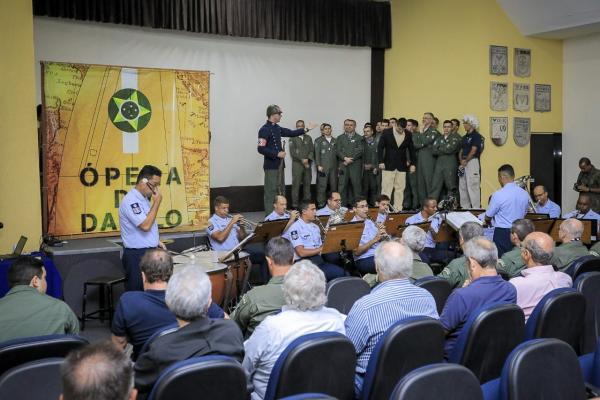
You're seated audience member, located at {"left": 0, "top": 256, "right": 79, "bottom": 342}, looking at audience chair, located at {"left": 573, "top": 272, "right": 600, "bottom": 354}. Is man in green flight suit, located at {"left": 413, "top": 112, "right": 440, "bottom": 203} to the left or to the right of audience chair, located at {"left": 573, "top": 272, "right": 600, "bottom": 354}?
left

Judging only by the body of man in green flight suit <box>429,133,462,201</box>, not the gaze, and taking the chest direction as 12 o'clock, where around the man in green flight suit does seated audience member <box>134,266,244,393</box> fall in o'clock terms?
The seated audience member is roughly at 12 o'clock from the man in green flight suit.

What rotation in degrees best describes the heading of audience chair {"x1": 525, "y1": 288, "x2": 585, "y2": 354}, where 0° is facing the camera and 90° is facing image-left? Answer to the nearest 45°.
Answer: approximately 135°

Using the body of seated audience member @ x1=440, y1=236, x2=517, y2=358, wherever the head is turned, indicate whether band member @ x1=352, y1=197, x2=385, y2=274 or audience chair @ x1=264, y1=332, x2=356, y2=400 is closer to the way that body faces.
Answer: the band member

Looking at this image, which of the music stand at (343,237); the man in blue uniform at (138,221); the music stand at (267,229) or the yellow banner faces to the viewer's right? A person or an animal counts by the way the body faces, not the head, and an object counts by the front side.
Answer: the man in blue uniform

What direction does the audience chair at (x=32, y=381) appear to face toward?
away from the camera

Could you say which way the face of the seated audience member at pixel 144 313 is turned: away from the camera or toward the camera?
away from the camera

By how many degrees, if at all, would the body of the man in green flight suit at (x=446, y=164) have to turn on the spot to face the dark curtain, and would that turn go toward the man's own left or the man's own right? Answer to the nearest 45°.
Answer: approximately 90° to the man's own right

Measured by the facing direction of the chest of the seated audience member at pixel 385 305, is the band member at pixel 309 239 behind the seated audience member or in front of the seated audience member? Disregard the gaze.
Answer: in front

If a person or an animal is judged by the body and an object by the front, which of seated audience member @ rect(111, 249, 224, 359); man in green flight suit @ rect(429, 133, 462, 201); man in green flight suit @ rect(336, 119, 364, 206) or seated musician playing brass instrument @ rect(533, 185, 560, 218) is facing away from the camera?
seated audience member @ rect(111, 249, 224, 359)

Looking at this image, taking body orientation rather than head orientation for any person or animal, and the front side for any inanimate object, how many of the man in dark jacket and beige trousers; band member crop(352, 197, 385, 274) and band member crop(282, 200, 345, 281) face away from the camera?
0

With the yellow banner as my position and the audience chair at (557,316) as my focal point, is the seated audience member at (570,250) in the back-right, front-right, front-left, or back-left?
front-left

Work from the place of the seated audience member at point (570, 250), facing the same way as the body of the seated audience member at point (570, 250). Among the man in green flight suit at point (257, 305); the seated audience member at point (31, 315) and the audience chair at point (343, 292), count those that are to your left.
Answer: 3

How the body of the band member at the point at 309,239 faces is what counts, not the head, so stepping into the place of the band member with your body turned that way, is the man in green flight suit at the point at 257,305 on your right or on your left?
on your right

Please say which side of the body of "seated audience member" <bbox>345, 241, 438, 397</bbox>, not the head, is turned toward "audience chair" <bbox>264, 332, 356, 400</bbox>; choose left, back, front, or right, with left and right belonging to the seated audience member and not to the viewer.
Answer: left

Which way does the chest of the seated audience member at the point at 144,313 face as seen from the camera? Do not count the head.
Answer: away from the camera

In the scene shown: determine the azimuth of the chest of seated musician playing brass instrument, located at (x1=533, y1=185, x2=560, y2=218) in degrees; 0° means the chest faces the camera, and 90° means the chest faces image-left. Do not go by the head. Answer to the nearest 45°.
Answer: approximately 45°

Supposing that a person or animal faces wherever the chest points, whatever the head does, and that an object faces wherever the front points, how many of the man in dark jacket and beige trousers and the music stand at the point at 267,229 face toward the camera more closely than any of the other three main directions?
1

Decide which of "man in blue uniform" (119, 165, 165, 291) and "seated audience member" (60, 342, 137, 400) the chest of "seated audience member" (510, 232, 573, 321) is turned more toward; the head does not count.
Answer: the man in blue uniform

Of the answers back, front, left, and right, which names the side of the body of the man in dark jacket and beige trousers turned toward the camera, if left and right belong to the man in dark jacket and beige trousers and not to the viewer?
front

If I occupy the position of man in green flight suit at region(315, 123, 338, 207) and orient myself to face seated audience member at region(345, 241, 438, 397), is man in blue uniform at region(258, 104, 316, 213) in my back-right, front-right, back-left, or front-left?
front-right

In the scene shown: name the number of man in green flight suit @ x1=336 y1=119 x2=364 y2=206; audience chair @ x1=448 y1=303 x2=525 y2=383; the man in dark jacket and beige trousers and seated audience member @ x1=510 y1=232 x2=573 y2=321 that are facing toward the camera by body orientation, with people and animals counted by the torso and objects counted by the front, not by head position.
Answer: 2
